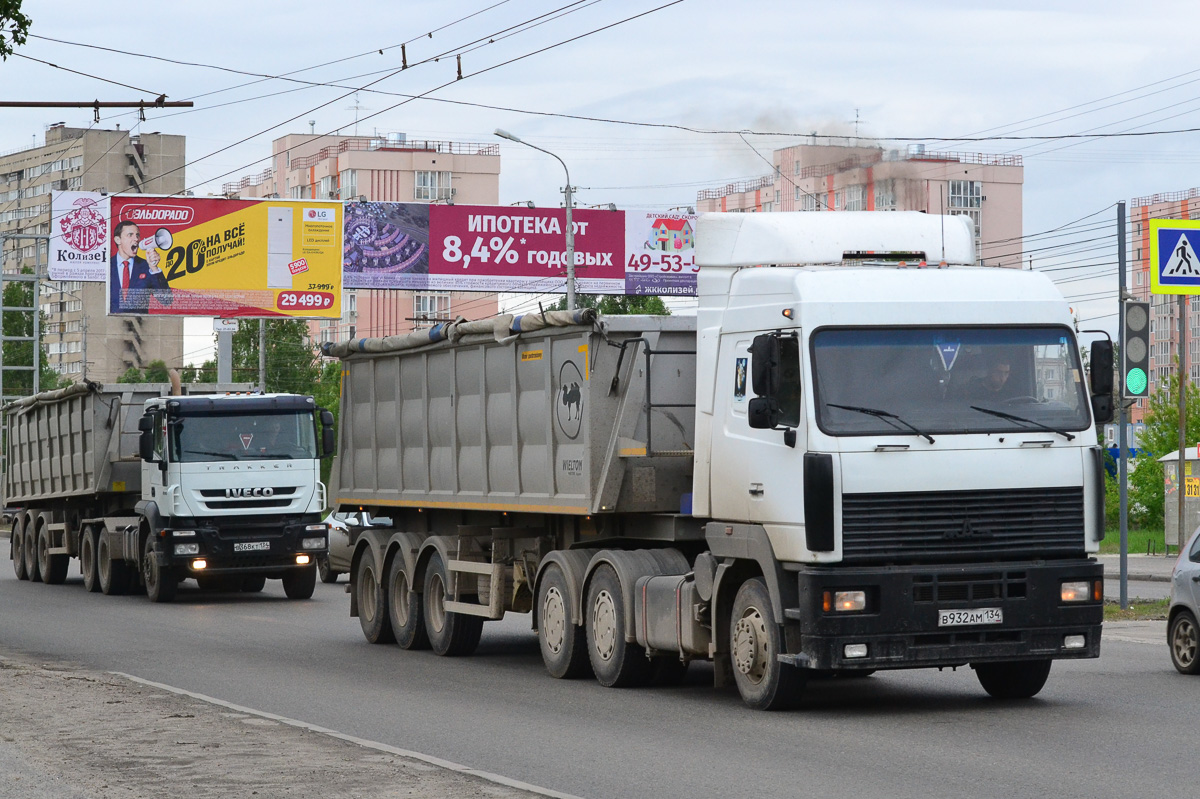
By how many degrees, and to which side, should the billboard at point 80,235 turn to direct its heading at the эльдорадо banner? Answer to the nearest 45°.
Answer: approximately 90° to its left

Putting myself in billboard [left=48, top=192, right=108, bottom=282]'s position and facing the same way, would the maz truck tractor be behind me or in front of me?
in front

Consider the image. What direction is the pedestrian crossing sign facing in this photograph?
toward the camera

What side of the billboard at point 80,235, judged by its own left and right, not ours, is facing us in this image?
front

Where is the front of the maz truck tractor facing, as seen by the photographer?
facing the viewer and to the right of the viewer

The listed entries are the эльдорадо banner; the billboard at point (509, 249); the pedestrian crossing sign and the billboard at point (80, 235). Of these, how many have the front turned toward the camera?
4

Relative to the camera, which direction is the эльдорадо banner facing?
toward the camera

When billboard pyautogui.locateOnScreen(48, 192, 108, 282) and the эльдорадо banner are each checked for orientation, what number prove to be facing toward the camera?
2

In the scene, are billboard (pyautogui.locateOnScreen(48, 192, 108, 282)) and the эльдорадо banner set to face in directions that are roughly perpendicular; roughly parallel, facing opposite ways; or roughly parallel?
roughly parallel

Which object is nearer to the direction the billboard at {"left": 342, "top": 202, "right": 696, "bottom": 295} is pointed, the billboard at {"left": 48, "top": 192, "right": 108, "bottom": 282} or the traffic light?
the traffic light

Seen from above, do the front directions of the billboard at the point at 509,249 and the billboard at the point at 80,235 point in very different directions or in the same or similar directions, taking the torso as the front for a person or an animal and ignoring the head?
same or similar directions
